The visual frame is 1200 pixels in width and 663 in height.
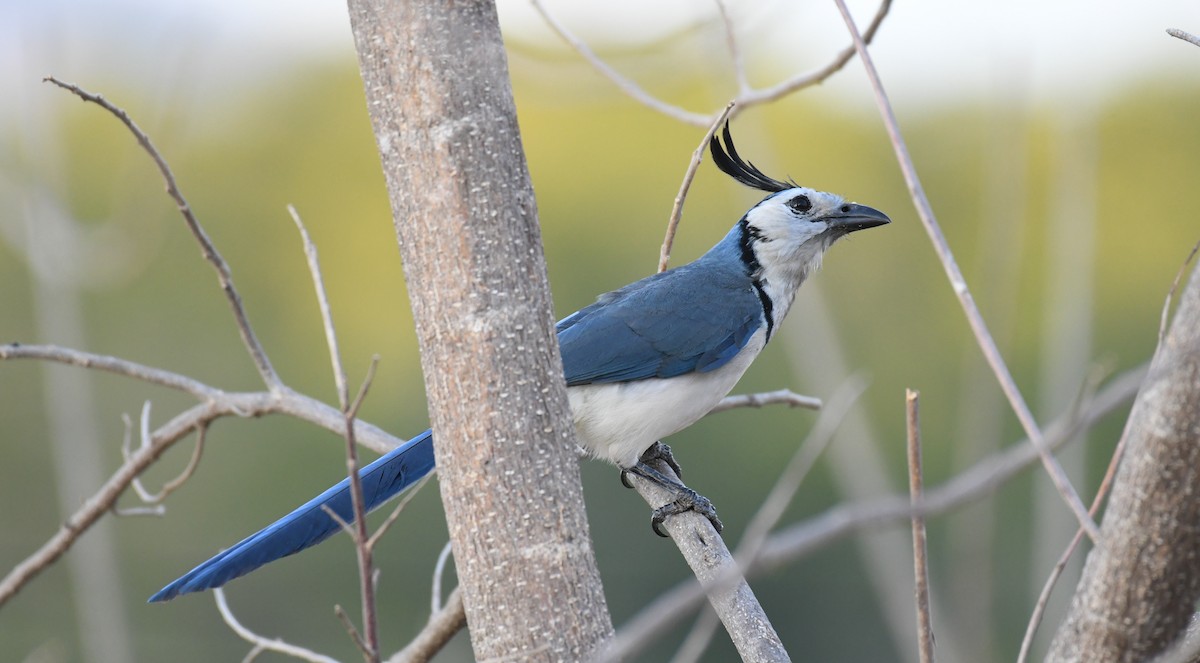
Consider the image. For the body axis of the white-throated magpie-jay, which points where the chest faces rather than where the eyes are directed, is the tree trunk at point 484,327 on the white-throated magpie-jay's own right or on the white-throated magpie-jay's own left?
on the white-throated magpie-jay's own right

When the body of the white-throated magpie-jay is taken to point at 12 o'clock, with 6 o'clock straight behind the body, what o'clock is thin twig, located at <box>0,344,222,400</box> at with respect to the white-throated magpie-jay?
The thin twig is roughly at 5 o'clock from the white-throated magpie-jay.

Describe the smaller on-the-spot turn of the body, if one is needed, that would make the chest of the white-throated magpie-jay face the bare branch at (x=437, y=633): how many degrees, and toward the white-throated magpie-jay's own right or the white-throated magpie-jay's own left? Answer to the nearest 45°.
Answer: approximately 135° to the white-throated magpie-jay's own right

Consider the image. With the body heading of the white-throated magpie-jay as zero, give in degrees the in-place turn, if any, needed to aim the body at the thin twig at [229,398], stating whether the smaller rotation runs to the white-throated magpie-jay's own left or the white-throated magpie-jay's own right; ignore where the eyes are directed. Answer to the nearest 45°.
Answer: approximately 135° to the white-throated magpie-jay's own right

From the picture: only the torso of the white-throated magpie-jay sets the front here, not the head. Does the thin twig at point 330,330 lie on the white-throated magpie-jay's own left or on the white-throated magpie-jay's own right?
on the white-throated magpie-jay's own right

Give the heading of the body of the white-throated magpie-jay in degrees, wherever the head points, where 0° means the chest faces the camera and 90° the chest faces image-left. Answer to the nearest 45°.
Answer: approximately 270°

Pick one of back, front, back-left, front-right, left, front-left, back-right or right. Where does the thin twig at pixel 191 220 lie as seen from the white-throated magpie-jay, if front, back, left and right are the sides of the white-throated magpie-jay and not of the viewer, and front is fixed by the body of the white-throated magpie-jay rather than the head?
back-right

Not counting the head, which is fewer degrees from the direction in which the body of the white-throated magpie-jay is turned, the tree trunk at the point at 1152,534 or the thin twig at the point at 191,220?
the tree trunk
